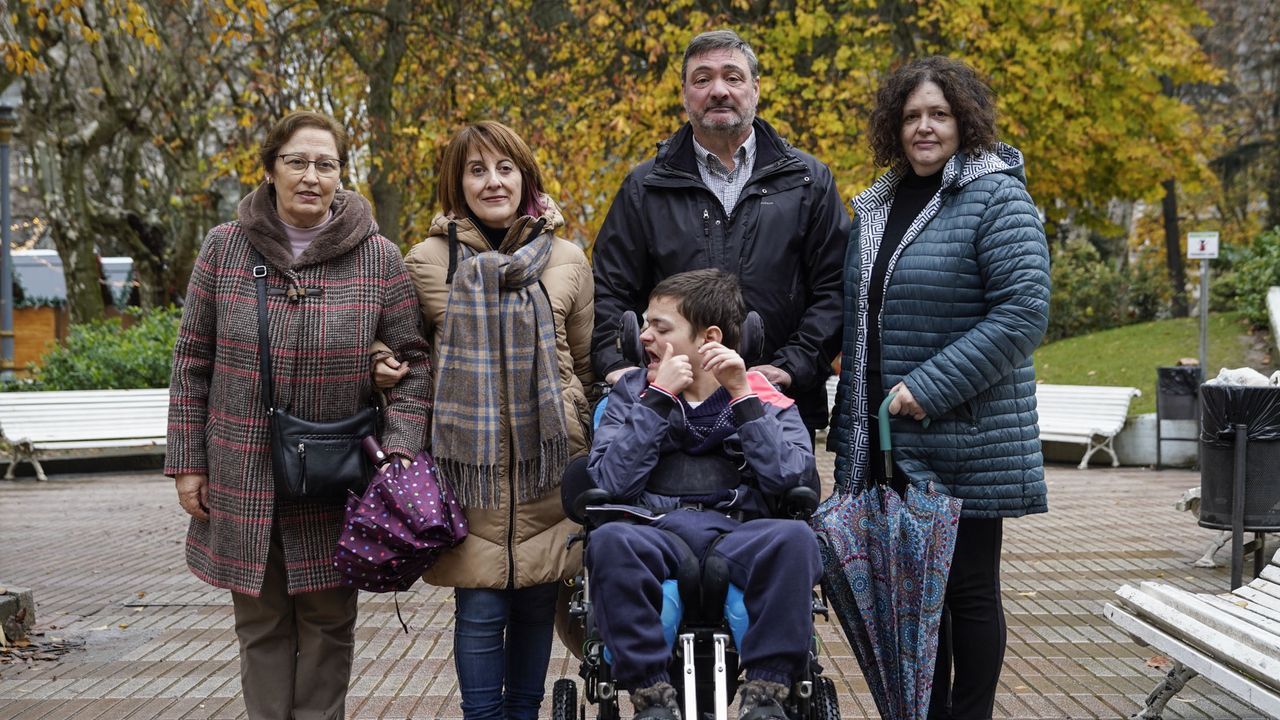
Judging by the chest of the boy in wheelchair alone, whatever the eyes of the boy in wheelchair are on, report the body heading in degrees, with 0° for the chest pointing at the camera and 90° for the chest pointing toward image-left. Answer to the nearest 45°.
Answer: approximately 0°

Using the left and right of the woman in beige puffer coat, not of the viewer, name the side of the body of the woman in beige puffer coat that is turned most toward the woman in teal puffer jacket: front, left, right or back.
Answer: left

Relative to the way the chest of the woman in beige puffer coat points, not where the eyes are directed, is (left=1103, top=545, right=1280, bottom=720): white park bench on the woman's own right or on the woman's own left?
on the woman's own left

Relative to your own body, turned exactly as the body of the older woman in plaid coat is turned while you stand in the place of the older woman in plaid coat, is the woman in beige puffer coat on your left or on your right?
on your left

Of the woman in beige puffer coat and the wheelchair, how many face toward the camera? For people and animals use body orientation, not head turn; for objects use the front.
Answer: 2

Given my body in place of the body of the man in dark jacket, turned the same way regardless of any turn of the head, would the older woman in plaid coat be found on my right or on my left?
on my right

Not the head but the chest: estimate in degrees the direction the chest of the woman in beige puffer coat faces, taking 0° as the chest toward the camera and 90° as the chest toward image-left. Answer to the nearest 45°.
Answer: approximately 0°
